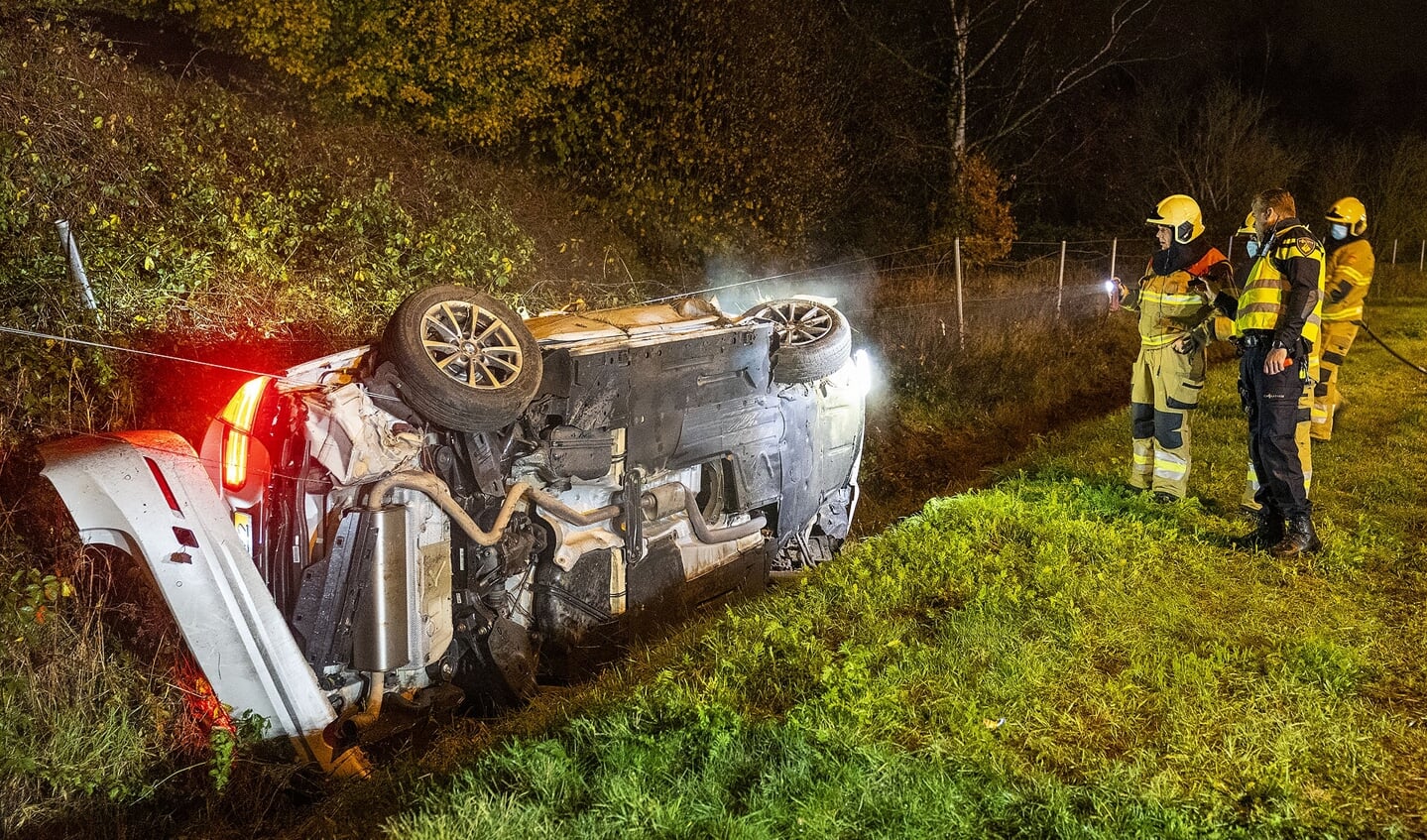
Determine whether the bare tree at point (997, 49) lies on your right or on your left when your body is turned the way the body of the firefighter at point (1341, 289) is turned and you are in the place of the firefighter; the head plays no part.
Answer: on your right

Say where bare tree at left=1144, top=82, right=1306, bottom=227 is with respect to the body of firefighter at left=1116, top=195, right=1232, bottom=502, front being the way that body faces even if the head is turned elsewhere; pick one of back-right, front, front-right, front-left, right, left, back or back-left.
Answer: back-right

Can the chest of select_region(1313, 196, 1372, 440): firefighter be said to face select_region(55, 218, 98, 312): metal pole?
yes

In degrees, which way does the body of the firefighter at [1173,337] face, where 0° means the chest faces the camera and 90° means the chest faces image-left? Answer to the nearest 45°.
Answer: approximately 45°

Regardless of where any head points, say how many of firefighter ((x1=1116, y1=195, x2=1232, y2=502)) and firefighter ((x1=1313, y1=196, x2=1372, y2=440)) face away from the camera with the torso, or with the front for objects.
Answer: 0

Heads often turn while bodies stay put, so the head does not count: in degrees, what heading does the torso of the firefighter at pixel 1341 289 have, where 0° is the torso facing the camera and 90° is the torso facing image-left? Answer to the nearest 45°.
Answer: approximately 45°

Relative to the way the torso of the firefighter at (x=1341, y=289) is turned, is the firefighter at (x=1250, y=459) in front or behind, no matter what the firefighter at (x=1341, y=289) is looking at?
in front

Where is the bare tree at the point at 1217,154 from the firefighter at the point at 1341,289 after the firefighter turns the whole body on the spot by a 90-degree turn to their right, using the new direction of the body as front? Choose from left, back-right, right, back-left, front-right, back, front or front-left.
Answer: front-right

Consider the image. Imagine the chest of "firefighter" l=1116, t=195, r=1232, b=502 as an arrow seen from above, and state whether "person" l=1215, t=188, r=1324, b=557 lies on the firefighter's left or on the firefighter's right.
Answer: on the firefighter's left

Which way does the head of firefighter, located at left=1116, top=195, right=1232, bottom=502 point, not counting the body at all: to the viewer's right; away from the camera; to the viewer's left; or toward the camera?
to the viewer's left

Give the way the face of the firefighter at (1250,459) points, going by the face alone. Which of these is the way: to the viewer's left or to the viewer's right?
to the viewer's left

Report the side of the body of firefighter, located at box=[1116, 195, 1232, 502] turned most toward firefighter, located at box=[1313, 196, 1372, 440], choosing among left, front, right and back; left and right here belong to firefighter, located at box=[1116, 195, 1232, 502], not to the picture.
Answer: back

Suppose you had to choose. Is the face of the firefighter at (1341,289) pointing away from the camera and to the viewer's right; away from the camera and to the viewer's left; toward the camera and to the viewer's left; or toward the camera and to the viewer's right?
toward the camera and to the viewer's left

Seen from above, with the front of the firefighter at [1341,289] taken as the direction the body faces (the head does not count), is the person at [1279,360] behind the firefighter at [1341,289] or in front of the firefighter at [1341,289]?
in front
